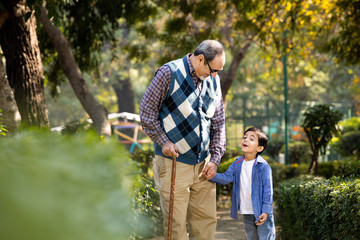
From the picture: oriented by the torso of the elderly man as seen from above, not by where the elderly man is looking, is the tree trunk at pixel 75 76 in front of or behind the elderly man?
behind

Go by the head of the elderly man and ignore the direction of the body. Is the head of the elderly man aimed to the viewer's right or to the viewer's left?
to the viewer's right

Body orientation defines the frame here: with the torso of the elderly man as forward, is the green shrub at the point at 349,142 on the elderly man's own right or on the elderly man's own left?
on the elderly man's own left

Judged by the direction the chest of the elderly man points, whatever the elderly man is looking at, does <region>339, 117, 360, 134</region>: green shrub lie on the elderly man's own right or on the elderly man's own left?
on the elderly man's own left

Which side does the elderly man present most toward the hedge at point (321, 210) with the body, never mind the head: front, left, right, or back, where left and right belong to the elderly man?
left

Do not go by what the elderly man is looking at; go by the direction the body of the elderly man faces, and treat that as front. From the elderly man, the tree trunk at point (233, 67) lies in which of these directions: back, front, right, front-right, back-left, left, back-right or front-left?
back-left

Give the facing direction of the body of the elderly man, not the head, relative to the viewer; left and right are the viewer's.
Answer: facing the viewer and to the right of the viewer

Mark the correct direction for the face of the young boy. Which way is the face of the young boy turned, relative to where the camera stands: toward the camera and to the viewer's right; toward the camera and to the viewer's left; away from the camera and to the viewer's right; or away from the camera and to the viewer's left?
toward the camera and to the viewer's left
